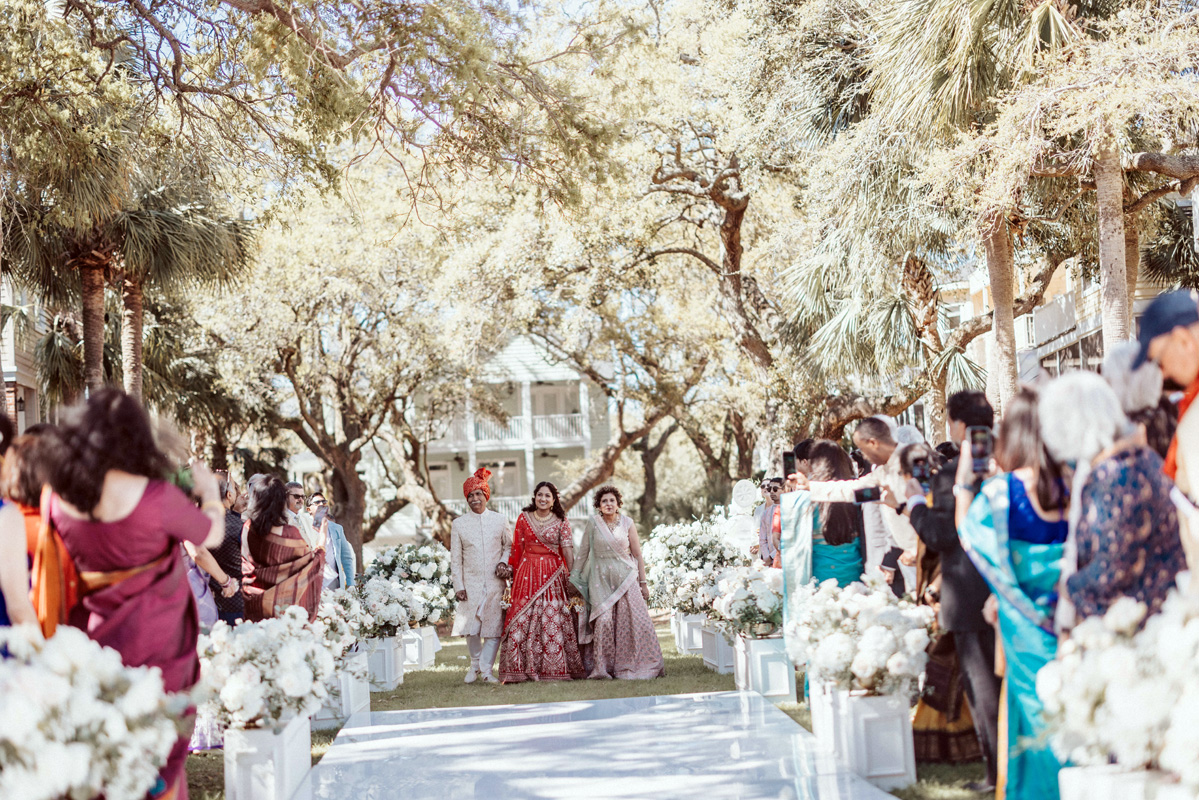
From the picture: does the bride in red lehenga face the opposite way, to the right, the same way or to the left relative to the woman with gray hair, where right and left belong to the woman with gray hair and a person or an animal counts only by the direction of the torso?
the opposite way

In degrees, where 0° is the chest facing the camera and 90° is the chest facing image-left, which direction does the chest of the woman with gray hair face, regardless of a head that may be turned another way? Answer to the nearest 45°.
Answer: approximately 135°

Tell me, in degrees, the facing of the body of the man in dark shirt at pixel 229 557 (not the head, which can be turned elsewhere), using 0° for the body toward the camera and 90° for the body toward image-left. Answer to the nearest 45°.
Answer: approximately 270°

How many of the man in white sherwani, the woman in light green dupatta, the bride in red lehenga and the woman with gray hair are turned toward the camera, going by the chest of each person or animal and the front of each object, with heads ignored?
3

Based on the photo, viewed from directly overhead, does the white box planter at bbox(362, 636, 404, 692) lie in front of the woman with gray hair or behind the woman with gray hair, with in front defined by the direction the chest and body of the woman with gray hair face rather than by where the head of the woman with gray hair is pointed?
in front

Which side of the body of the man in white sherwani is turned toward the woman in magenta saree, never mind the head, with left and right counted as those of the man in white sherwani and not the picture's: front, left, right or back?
front

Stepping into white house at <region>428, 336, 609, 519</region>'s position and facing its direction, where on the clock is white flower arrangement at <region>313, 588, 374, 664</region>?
The white flower arrangement is roughly at 12 o'clock from the white house.

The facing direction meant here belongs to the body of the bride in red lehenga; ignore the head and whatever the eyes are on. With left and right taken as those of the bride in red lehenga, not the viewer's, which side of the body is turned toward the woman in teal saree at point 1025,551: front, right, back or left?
front

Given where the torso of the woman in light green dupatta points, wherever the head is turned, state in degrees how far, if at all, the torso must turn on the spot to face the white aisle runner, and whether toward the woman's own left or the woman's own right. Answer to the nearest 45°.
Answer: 0° — they already face it

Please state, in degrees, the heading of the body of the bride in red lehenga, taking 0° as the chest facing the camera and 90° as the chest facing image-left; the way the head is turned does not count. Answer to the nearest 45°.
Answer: approximately 0°
